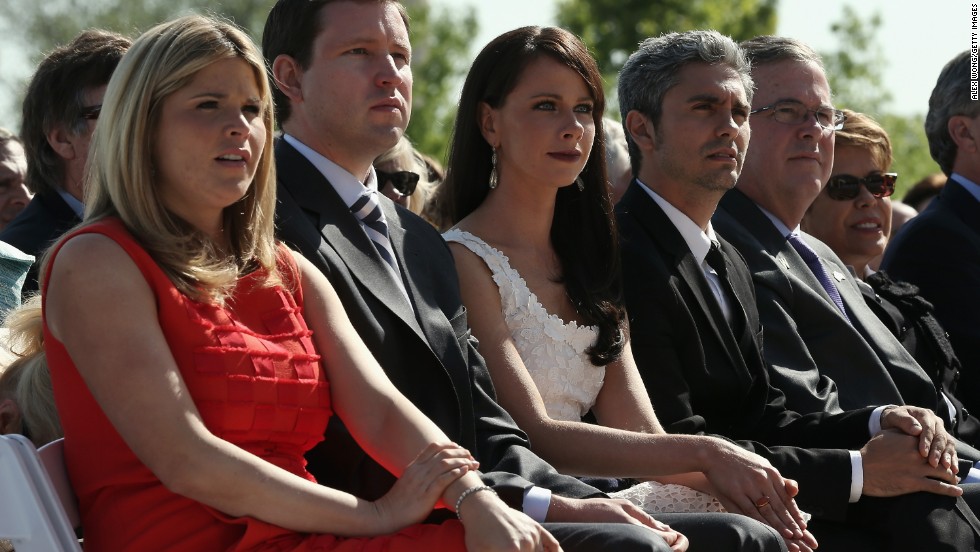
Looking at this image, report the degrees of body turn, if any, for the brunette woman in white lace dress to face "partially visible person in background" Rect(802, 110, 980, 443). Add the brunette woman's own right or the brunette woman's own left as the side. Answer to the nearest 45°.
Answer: approximately 90° to the brunette woman's own left

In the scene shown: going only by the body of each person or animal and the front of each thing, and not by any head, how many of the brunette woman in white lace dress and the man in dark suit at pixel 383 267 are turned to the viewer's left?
0

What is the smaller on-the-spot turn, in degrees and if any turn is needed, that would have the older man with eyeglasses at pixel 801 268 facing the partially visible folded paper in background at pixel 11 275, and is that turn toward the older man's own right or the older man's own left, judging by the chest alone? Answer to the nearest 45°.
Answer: approximately 90° to the older man's own right

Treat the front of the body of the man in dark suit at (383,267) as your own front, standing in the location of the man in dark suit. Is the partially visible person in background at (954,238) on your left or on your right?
on your left

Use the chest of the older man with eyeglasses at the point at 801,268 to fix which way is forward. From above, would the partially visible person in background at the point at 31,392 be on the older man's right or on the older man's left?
on the older man's right

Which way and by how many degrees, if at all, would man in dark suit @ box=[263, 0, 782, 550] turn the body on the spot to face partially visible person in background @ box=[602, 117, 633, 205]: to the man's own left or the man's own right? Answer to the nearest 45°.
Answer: approximately 135° to the man's own left

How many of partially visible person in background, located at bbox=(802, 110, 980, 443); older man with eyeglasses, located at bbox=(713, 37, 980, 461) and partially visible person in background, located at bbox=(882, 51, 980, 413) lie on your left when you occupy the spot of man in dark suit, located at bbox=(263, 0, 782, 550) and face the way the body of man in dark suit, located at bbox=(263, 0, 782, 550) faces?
3

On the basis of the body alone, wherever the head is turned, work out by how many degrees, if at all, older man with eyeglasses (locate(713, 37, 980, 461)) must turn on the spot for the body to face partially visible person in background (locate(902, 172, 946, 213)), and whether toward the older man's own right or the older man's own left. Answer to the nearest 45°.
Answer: approximately 135° to the older man's own left
